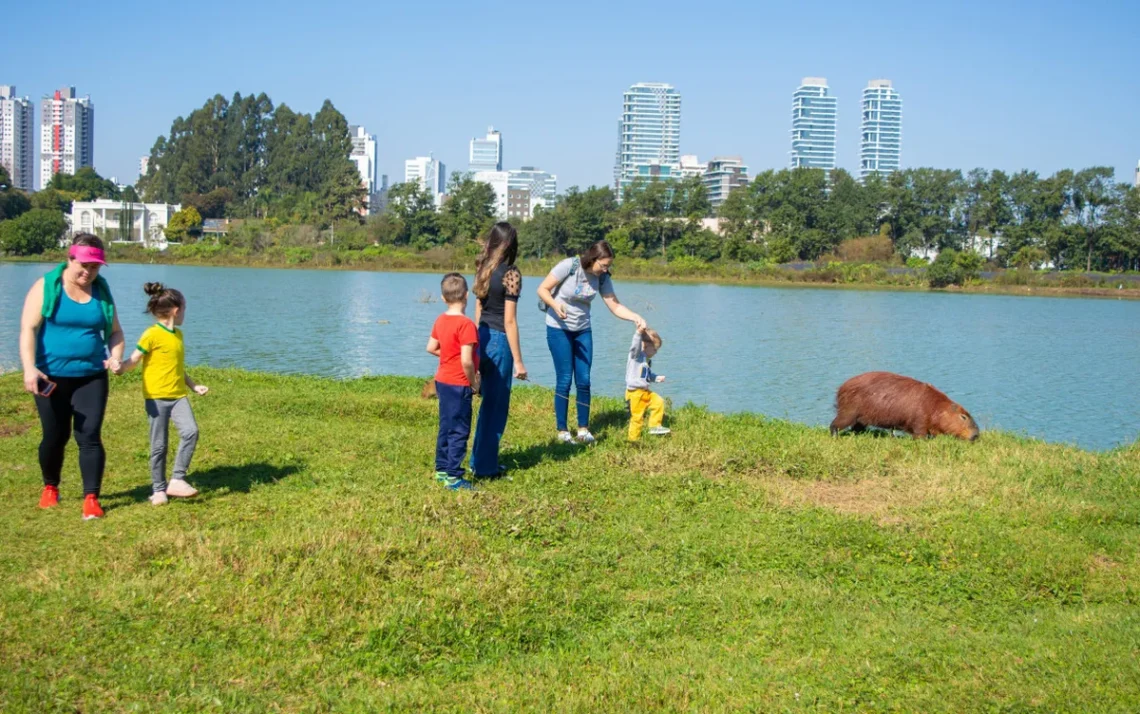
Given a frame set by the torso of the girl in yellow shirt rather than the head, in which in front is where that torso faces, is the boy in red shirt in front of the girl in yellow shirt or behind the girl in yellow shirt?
in front

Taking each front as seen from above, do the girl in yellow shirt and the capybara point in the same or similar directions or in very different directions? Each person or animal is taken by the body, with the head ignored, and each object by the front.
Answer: same or similar directions

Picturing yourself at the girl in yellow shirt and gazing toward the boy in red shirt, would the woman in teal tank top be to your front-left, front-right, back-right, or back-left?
back-right

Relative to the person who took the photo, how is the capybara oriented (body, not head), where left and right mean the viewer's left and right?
facing to the right of the viewer

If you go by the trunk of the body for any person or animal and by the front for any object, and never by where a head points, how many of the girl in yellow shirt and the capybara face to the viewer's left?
0

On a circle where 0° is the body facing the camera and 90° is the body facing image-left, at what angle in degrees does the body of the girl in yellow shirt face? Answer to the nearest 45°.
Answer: approximately 315°

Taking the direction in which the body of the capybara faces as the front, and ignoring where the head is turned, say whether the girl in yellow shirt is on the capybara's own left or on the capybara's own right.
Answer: on the capybara's own right

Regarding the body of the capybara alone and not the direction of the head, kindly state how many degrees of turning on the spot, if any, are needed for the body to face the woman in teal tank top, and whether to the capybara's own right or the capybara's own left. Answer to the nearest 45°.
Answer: approximately 135° to the capybara's own right

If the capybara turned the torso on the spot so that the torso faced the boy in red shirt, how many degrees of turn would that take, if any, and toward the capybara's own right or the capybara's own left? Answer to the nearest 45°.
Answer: approximately 135° to the capybara's own right
